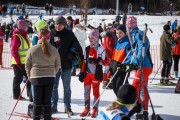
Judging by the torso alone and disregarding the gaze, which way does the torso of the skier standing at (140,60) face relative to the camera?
to the viewer's left

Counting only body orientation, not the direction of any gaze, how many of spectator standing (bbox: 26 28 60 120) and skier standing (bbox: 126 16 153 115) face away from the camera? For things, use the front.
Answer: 1

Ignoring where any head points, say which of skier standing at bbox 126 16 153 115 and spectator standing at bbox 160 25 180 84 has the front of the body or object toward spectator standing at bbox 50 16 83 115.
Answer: skier standing at bbox 126 16 153 115

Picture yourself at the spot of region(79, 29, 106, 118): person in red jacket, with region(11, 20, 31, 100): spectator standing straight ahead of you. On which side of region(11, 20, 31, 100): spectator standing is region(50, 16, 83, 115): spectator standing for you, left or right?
left

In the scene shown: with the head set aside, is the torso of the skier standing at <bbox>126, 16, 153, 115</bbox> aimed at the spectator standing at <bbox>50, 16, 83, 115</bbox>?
yes

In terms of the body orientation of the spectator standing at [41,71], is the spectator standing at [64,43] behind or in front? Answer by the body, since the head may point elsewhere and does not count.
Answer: in front

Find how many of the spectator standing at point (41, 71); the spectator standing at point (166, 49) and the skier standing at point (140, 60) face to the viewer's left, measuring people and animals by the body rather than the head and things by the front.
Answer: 1

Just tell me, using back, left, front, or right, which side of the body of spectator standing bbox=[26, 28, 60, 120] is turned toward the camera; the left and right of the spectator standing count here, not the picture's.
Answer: back

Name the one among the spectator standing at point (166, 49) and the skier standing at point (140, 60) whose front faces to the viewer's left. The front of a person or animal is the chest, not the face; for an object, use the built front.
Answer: the skier standing at point (140, 60)

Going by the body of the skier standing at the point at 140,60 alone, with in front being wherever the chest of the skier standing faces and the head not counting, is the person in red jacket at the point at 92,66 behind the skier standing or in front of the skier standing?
in front
